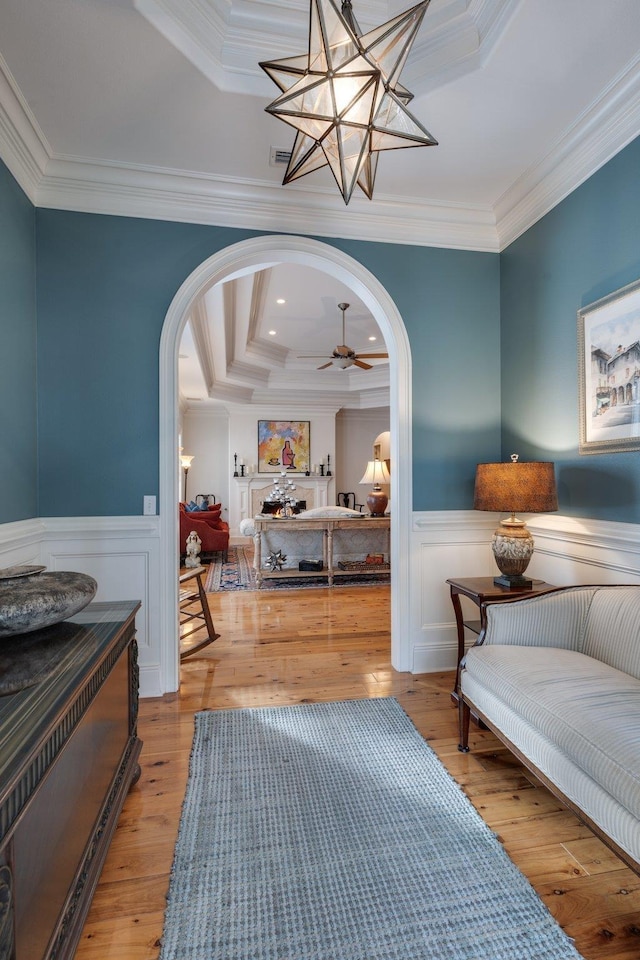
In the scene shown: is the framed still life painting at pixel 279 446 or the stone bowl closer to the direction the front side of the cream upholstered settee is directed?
the stone bowl

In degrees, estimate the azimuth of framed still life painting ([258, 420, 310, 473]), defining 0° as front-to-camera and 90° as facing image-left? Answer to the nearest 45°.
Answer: approximately 0°

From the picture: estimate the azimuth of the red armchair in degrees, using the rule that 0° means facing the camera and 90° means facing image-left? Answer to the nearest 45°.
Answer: approximately 270°
